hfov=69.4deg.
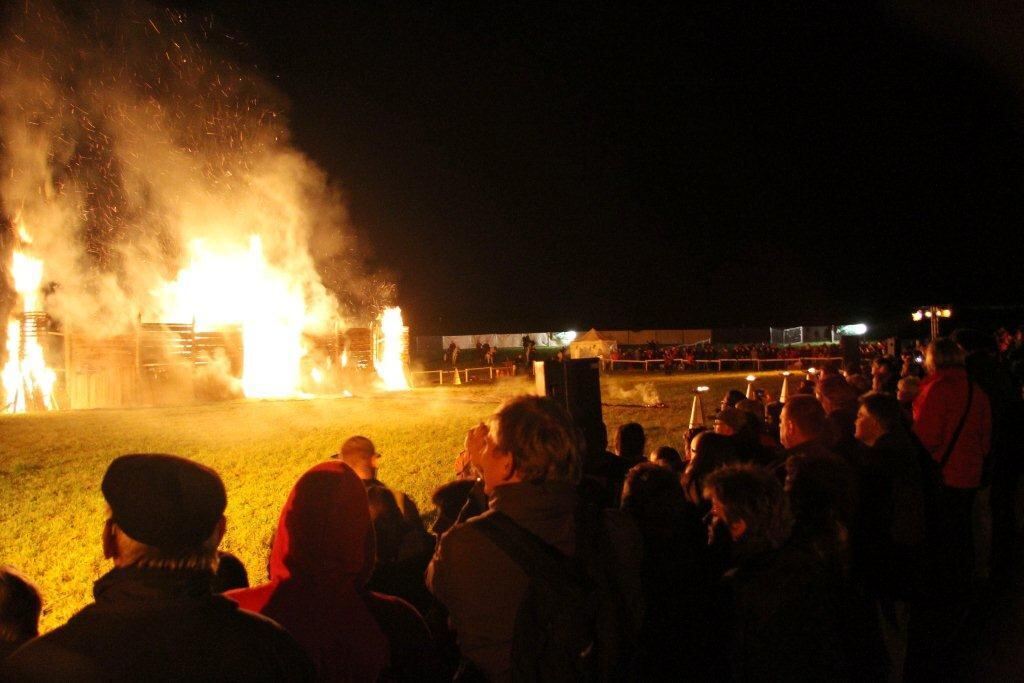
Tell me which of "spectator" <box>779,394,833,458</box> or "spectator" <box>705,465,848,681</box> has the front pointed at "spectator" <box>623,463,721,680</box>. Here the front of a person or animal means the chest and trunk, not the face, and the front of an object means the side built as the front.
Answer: "spectator" <box>705,465,848,681</box>

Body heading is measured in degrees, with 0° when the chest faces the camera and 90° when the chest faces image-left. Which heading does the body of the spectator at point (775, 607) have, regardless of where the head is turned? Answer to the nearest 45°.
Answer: approximately 135°

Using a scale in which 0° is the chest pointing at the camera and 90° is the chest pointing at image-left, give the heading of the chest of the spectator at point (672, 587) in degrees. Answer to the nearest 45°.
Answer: approximately 135°

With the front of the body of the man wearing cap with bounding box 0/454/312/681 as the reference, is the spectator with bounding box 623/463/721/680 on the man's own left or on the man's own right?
on the man's own right

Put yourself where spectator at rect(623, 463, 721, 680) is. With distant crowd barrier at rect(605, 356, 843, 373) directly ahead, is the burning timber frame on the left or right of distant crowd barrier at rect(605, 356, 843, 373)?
left

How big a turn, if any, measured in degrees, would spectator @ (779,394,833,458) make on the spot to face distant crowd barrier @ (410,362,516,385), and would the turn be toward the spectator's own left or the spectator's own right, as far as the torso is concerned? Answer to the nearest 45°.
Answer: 0° — they already face it

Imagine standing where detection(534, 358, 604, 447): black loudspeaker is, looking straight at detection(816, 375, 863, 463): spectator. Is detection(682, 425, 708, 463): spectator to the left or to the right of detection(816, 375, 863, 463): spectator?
left

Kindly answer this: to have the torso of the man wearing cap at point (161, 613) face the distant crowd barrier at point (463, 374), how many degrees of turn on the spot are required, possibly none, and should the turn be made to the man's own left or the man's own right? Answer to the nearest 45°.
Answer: approximately 45° to the man's own right

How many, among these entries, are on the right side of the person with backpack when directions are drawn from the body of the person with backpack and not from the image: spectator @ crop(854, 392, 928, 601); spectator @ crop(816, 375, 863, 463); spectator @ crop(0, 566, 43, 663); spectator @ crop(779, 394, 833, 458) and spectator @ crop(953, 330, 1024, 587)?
4

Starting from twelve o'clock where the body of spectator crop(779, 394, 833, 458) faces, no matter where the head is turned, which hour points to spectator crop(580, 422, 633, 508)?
spectator crop(580, 422, 633, 508) is roughly at 11 o'clock from spectator crop(779, 394, 833, 458).

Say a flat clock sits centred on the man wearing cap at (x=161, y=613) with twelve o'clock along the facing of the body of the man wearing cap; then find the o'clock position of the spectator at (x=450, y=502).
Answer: The spectator is roughly at 1 o'clock from the man wearing cap.
